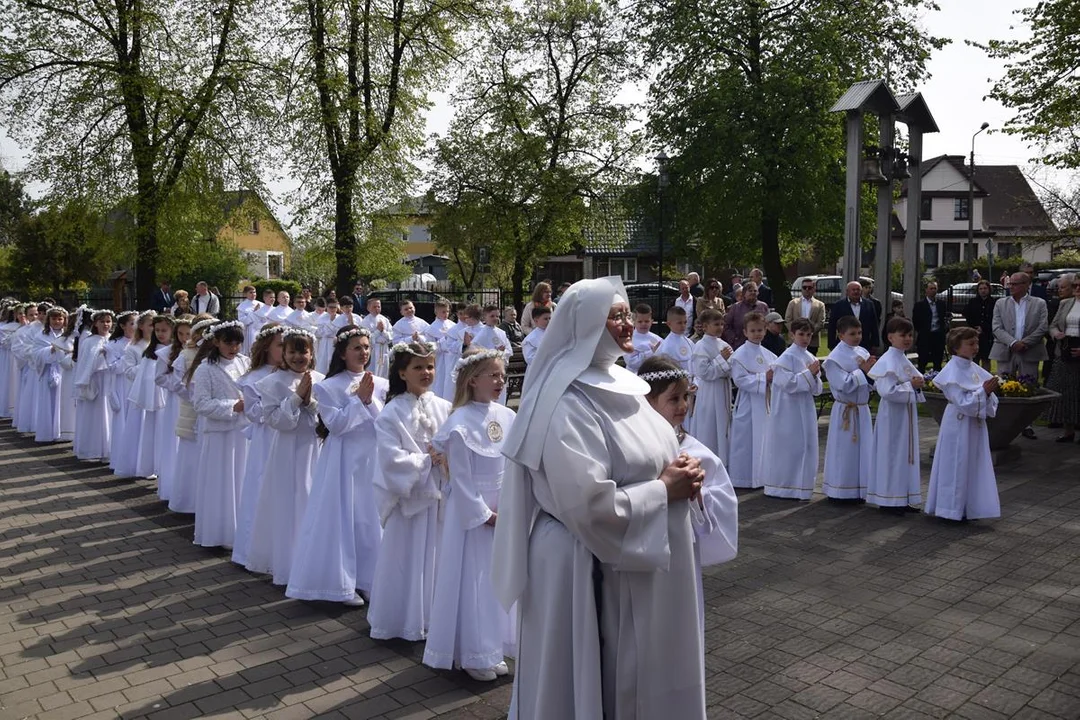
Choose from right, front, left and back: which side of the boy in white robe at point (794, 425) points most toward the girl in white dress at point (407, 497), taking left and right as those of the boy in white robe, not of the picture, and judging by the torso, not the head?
right

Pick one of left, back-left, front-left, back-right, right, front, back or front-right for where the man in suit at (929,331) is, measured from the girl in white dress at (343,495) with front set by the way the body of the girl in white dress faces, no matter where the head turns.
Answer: left

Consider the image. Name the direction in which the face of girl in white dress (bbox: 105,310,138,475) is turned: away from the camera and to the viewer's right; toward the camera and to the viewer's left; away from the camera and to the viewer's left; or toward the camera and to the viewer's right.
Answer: toward the camera and to the viewer's right

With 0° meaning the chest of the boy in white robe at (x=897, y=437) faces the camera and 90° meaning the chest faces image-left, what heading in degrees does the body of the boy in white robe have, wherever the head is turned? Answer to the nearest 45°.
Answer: approximately 315°

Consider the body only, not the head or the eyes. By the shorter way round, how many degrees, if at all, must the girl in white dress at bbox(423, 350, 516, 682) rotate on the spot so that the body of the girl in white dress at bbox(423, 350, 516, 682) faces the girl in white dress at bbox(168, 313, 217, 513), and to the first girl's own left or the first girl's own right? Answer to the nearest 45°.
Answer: approximately 180°

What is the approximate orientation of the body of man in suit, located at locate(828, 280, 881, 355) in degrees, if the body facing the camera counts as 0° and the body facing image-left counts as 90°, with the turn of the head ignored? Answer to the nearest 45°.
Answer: approximately 0°

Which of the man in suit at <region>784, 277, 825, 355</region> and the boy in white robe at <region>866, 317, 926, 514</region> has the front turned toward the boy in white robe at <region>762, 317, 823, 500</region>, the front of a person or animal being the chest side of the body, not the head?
the man in suit

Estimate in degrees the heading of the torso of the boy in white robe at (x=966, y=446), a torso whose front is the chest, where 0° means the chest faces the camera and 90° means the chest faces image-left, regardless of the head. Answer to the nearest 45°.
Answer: approximately 315°

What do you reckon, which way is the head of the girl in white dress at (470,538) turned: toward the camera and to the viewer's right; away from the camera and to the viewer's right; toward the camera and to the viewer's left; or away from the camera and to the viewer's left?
toward the camera and to the viewer's right

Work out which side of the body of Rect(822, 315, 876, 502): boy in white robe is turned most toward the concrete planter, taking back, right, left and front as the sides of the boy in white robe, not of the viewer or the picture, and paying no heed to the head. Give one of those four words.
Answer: left

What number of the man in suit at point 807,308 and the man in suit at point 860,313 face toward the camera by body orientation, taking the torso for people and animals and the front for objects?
2

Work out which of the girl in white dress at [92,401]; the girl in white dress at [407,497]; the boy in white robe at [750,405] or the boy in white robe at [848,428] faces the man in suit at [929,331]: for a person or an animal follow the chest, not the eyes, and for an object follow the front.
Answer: the girl in white dress at [92,401]
